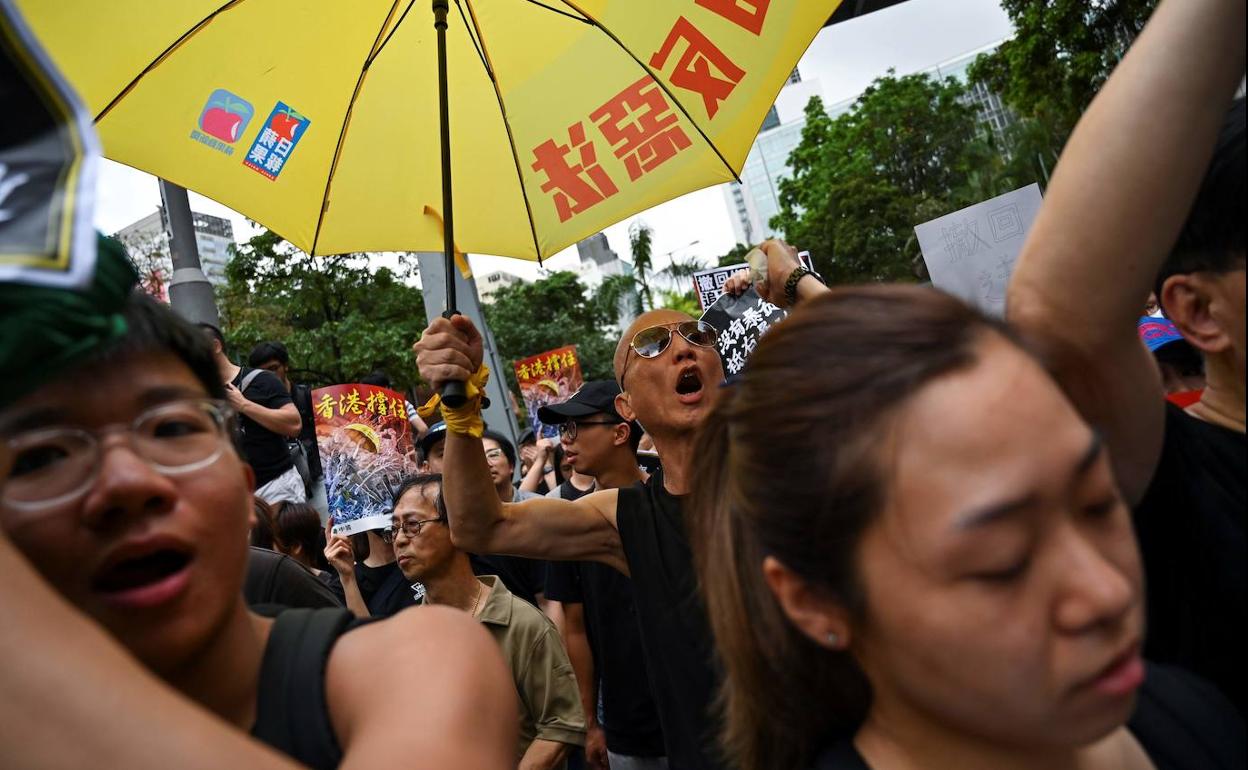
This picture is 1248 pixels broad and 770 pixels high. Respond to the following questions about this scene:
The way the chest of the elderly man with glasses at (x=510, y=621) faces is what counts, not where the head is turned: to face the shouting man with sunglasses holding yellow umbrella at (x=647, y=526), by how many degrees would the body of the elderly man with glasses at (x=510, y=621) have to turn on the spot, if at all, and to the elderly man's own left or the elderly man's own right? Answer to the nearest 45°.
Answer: approximately 90° to the elderly man's own left

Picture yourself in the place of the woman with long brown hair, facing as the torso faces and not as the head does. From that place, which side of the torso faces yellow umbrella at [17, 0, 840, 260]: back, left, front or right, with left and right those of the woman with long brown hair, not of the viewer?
back

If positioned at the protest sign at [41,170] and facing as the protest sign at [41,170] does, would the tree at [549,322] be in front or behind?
behind

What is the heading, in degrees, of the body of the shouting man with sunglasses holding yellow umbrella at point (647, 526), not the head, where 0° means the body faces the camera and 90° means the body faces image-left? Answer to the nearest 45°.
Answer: approximately 315°

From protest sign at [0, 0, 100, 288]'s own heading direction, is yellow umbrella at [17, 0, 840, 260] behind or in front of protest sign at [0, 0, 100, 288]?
behind

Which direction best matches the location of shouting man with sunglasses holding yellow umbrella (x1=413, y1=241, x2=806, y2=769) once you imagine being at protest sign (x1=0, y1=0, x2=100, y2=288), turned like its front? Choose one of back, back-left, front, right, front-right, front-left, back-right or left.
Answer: back-left

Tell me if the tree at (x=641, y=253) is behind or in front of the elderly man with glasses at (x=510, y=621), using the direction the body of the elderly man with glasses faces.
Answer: behind
